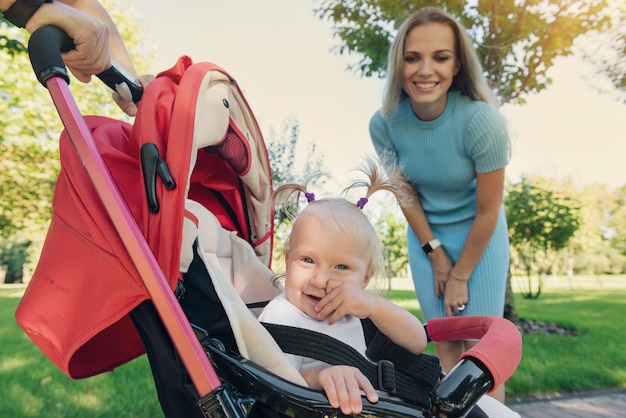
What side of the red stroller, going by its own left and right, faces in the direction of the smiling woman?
left

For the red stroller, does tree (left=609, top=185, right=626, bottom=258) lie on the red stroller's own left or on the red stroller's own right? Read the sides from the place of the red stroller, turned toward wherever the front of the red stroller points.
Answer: on the red stroller's own left

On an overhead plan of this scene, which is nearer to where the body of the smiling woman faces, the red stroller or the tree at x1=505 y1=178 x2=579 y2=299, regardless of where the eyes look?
the red stroller

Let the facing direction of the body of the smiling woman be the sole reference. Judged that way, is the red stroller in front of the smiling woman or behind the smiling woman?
in front

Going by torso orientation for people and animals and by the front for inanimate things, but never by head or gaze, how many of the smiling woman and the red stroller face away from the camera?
0

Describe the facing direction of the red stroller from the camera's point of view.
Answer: facing the viewer and to the right of the viewer

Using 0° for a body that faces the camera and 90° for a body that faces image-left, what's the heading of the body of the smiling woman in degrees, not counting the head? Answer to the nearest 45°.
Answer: approximately 0°

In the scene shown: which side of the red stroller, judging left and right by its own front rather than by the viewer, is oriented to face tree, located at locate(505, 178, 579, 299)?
left

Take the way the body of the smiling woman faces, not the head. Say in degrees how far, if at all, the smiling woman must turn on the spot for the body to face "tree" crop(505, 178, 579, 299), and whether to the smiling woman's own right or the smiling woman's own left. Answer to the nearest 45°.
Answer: approximately 180°

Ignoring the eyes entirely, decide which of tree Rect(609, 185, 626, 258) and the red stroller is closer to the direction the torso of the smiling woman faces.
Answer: the red stroller
